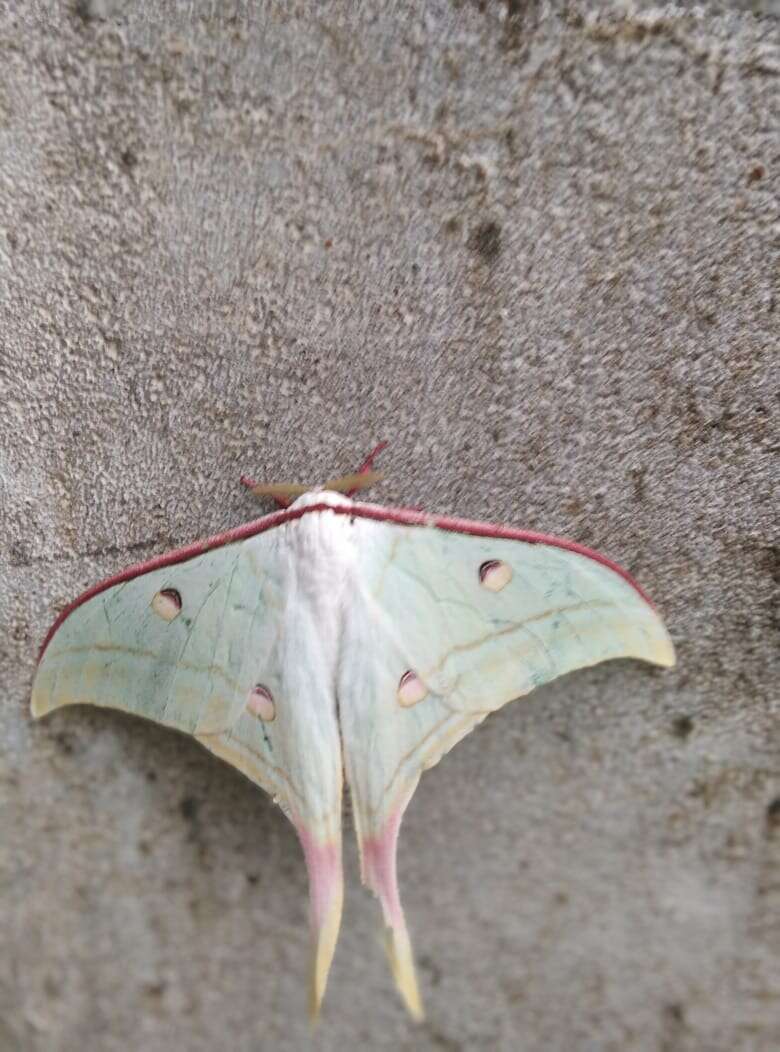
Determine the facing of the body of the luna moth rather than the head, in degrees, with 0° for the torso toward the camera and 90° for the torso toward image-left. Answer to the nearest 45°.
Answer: approximately 180°
